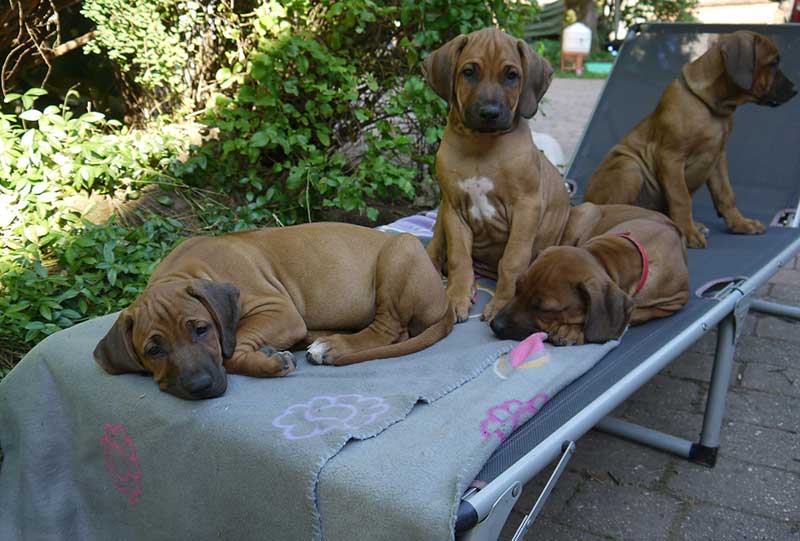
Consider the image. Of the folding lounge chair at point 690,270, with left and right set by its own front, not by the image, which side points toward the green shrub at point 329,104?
right

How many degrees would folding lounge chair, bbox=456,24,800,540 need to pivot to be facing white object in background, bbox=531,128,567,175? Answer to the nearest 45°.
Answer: approximately 135° to its right

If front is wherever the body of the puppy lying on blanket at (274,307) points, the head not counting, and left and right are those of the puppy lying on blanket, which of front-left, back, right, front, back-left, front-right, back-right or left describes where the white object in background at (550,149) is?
back

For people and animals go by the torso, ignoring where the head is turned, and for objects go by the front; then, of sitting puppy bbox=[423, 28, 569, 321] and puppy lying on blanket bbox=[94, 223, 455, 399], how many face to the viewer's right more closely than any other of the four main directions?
0

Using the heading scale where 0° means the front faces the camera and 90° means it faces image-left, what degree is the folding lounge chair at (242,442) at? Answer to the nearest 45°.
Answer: approximately 45°

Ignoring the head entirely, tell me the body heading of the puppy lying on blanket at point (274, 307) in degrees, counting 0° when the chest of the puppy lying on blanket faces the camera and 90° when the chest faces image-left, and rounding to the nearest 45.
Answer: approximately 45°

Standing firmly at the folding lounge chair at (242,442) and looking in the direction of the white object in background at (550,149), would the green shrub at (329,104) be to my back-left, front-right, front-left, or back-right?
front-left

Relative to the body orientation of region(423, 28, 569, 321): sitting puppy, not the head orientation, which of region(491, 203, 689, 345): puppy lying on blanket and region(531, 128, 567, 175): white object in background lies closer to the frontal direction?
the puppy lying on blanket

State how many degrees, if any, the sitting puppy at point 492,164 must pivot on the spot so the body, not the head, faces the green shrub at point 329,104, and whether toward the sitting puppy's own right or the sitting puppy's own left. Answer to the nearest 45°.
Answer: approximately 135° to the sitting puppy's own right

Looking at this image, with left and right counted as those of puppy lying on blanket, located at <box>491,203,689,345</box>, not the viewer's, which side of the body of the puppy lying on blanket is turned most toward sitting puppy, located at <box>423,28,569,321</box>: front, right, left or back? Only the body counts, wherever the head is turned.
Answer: right

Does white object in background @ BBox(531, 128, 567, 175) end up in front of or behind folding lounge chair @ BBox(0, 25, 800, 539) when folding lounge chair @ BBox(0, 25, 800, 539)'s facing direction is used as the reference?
behind

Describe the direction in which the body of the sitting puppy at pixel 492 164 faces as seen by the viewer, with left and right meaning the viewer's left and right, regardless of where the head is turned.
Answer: facing the viewer

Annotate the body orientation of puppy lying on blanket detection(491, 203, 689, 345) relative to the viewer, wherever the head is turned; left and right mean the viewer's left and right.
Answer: facing the viewer and to the left of the viewer

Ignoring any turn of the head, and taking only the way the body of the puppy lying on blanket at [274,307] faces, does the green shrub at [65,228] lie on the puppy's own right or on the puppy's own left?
on the puppy's own right
